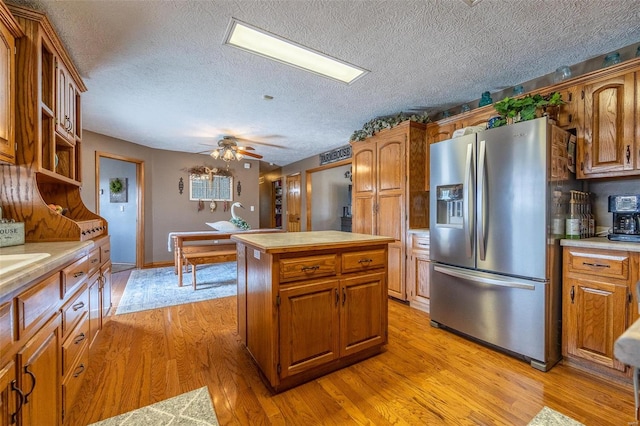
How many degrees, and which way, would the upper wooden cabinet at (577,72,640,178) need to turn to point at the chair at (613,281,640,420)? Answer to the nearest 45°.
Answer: approximately 45° to its left

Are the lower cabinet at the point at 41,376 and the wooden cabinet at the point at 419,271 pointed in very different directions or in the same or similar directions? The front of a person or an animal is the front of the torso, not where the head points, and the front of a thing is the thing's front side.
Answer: very different directions

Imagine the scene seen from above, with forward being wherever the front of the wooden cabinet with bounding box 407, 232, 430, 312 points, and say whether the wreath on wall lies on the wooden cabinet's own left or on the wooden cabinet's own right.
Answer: on the wooden cabinet's own right

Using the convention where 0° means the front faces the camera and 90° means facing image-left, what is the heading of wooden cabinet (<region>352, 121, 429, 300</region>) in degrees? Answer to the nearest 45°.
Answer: approximately 45°

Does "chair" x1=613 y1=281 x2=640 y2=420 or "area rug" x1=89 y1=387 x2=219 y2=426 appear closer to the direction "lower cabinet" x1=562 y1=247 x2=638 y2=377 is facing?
the area rug

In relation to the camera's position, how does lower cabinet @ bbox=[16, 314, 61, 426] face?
facing to the right of the viewer

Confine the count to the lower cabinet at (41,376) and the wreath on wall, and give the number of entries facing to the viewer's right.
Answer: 1

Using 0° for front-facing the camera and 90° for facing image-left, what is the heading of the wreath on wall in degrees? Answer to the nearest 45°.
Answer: approximately 0°
